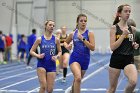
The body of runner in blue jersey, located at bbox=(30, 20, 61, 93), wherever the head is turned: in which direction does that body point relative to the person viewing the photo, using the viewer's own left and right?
facing the viewer and to the right of the viewer

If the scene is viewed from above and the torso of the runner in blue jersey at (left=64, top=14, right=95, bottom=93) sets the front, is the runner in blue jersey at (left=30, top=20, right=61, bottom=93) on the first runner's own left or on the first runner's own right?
on the first runner's own right

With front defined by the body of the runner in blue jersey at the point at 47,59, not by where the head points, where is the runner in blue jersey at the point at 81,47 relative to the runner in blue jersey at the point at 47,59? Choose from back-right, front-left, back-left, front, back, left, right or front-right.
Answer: front-left

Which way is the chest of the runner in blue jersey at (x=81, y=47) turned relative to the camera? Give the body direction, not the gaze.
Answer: toward the camera
